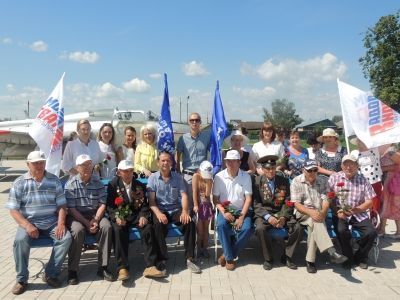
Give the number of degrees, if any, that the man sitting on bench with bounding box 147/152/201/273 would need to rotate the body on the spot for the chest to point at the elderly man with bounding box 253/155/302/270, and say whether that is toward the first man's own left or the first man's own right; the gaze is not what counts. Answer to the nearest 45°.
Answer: approximately 90° to the first man's own left

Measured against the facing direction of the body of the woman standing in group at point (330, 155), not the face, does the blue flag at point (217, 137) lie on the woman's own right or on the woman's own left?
on the woman's own right

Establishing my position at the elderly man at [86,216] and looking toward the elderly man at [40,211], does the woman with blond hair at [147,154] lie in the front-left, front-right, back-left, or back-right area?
back-right

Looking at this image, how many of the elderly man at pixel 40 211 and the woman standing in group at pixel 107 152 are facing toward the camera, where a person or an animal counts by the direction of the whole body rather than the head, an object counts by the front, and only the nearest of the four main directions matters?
2

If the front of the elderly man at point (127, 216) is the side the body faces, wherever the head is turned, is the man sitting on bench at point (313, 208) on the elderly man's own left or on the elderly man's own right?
on the elderly man's own left

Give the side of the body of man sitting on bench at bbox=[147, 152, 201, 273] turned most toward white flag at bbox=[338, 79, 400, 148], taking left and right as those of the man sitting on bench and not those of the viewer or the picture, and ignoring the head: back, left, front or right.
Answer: left

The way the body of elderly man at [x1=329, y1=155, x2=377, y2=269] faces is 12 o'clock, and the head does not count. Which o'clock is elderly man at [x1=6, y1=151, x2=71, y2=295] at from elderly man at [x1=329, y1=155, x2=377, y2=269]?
elderly man at [x1=6, y1=151, x2=71, y2=295] is roughly at 2 o'clock from elderly man at [x1=329, y1=155, x2=377, y2=269].

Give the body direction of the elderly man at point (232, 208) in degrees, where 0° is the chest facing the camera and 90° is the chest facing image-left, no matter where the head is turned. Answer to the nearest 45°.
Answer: approximately 0°

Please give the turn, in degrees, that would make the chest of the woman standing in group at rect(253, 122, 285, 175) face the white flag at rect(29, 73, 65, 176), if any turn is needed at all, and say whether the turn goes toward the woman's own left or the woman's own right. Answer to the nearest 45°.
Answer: approximately 45° to the woman's own right
